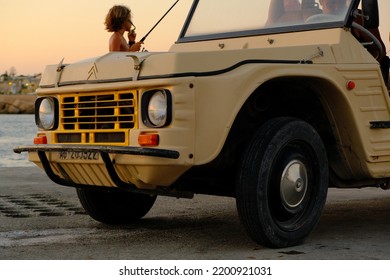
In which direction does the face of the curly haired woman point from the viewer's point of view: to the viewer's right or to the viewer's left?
to the viewer's right

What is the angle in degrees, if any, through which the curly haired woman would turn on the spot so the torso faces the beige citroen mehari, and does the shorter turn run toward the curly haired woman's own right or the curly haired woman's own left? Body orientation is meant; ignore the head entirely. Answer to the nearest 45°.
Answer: approximately 45° to the curly haired woman's own right

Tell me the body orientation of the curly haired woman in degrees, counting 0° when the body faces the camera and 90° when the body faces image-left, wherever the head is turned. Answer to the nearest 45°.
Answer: approximately 270°

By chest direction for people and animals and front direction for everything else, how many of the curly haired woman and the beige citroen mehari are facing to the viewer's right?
1

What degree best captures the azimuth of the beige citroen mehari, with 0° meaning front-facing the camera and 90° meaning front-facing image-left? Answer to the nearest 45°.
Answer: approximately 45°

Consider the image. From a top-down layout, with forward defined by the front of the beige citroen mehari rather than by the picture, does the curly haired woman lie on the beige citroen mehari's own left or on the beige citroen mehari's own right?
on the beige citroen mehari's own right
